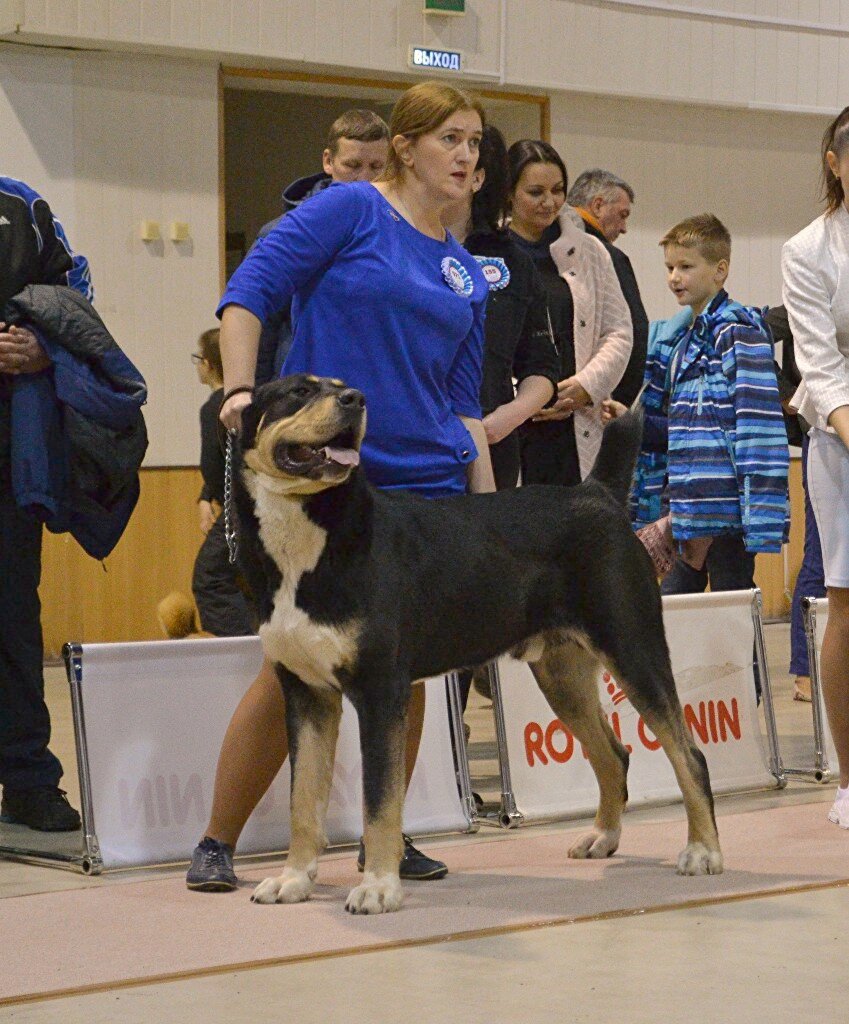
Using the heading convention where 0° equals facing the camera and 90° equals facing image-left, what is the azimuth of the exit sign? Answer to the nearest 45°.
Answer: approximately 0°

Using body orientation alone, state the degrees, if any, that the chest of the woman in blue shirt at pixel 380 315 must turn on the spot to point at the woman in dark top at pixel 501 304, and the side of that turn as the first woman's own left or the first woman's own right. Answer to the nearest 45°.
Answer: approximately 135° to the first woman's own left

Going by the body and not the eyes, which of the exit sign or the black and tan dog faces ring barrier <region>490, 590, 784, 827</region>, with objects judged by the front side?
the exit sign

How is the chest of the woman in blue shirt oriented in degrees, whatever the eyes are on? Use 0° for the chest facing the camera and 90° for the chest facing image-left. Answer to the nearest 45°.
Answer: approximately 315°

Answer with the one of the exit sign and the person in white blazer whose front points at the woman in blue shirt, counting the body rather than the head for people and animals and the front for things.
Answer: the exit sign

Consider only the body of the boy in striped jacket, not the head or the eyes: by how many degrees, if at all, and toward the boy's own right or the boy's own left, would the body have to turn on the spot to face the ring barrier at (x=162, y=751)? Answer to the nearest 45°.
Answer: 0° — they already face it

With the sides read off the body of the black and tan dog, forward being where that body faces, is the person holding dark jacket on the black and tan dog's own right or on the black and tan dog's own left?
on the black and tan dog's own right

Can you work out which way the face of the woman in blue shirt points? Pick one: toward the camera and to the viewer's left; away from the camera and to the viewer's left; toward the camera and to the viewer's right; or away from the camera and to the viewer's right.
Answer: toward the camera and to the viewer's right
